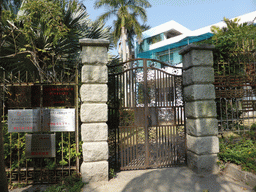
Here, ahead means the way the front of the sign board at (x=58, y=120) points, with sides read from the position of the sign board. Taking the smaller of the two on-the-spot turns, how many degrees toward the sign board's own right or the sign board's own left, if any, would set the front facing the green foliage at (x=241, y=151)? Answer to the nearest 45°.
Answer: approximately 90° to the sign board's own left

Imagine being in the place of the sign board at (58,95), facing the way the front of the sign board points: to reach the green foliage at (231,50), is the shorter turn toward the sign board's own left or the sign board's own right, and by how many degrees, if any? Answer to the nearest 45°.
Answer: approximately 90° to the sign board's own left

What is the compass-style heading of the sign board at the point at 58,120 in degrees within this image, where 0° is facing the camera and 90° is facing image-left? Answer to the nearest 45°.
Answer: approximately 0°

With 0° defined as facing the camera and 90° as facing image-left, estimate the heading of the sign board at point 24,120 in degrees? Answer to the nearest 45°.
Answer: approximately 0°

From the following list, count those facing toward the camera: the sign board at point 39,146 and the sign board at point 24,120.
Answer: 2
